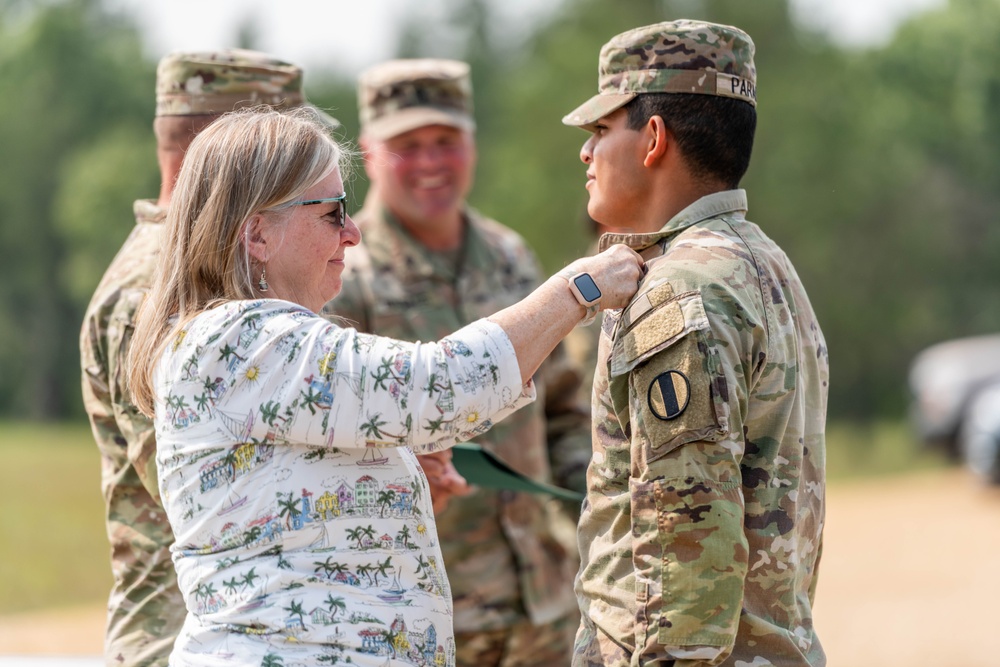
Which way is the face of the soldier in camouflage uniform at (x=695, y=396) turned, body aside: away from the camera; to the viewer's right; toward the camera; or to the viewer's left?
to the viewer's left

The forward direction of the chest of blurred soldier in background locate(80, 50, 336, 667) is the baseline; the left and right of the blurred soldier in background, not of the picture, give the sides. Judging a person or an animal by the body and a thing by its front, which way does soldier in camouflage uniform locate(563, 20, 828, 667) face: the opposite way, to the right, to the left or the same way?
the opposite way

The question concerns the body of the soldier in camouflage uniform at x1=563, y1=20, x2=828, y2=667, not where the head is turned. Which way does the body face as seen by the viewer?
to the viewer's left

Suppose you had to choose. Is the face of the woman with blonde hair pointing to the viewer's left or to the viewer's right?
to the viewer's right

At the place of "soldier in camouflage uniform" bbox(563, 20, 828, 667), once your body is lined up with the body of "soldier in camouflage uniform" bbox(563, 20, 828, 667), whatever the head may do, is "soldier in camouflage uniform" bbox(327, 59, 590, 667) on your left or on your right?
on your right

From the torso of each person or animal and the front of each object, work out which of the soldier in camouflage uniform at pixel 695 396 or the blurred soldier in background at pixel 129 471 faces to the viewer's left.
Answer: the soldier in camouflage uniform

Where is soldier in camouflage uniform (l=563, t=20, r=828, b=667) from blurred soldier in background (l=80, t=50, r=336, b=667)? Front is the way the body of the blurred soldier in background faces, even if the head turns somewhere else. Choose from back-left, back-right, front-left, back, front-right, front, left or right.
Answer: front-right

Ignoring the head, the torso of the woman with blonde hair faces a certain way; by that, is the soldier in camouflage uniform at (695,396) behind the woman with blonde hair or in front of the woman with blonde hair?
in front

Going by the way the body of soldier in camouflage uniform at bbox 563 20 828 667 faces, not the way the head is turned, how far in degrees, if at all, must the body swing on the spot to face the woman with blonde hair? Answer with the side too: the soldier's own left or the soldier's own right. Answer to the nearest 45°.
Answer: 0° — they already face them

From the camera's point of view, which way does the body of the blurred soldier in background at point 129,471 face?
to the viewer's right

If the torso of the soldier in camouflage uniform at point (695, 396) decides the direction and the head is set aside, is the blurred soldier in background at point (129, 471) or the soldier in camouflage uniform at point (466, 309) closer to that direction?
the blurred soldier in background

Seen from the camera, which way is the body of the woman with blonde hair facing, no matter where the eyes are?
to the viewer's right
